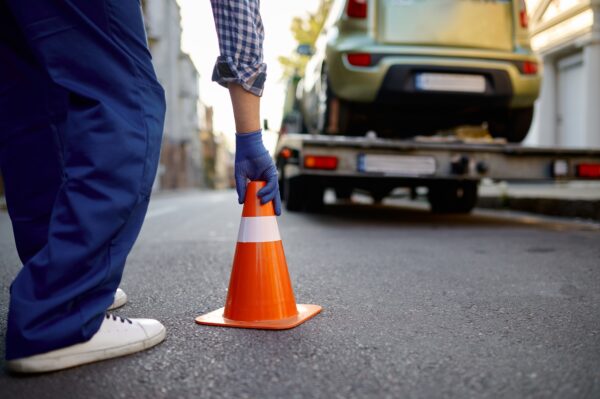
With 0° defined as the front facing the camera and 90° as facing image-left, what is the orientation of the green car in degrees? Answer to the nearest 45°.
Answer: approximately 180°

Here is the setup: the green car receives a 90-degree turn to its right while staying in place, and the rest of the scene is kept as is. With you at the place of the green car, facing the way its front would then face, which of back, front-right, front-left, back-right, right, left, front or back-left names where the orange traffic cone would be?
right
